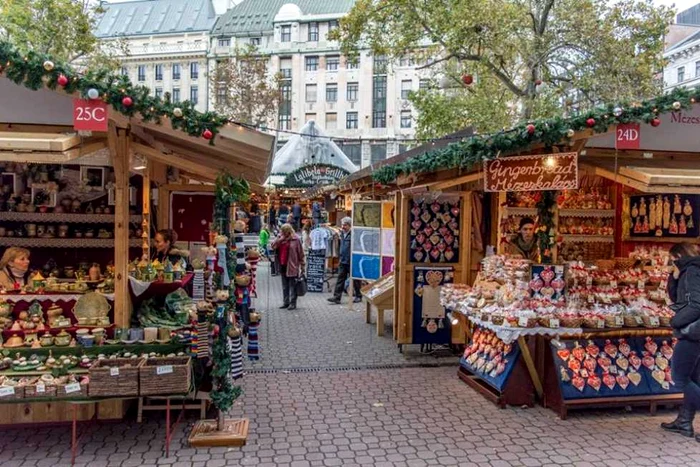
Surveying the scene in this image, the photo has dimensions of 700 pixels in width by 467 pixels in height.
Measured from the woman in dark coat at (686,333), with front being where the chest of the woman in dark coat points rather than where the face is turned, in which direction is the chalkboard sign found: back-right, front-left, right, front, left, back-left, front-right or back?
front-right

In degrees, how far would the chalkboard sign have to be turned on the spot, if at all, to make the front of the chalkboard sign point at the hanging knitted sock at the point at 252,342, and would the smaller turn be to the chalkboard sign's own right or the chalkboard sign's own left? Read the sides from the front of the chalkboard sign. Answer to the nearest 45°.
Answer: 0° — it already faces it

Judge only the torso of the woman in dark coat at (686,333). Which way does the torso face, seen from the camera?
to the viewer's left

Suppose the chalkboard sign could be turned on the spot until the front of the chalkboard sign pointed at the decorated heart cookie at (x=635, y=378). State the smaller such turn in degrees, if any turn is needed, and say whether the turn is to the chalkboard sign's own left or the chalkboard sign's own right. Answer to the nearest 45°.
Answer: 0° — it already faces it

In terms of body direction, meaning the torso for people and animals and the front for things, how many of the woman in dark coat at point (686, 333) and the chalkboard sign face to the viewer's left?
1

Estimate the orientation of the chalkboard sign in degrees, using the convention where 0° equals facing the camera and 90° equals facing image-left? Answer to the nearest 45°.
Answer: approximately 0°

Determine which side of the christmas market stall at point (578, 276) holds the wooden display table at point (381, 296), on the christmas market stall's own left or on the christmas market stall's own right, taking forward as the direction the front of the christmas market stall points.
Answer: on the christmas market stall's own right

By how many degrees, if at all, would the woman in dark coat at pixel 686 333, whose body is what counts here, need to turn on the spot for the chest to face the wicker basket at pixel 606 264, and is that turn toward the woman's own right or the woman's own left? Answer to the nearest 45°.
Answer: approximately 45° to the woman's own right

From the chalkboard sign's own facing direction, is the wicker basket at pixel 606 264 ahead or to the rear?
ahead

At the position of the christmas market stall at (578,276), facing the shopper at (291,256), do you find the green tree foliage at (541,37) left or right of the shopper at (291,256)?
right

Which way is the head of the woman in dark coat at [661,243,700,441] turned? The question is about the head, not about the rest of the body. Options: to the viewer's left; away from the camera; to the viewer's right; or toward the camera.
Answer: to the viewer's left

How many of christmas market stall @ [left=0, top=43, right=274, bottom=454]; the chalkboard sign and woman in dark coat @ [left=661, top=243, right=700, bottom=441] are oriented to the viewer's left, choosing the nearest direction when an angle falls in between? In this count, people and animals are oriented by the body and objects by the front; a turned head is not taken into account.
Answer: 1
